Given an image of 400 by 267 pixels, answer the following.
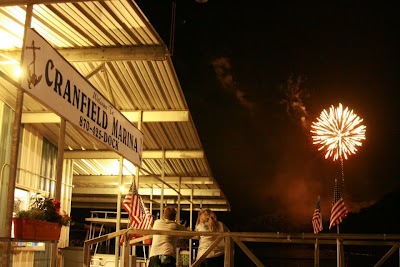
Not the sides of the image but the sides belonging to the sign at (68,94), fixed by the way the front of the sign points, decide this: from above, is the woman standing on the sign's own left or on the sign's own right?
on the sign's own left

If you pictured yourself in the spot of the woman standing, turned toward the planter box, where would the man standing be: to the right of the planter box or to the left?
right

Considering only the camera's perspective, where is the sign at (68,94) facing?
facing the viewer and to the right of the viewer

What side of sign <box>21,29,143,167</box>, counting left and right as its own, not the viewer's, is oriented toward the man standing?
left
